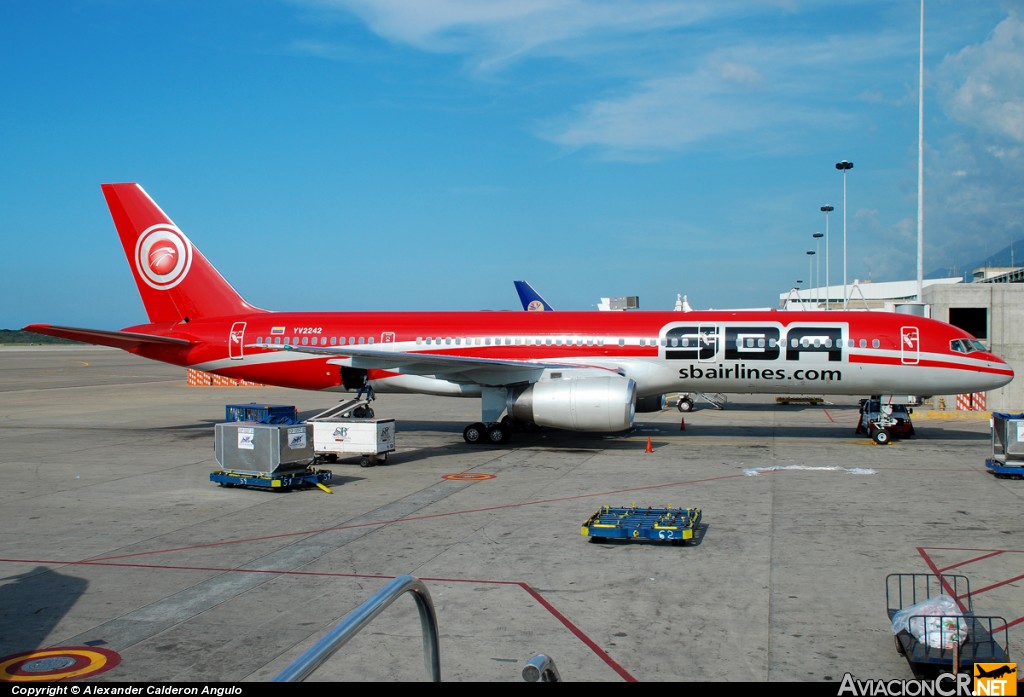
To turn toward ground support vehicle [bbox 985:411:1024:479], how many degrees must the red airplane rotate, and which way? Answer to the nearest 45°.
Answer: approximately 45° to its right

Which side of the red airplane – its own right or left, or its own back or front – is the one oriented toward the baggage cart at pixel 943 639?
right

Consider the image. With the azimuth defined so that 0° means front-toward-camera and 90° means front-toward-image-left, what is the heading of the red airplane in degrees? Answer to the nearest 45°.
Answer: approximately 270°

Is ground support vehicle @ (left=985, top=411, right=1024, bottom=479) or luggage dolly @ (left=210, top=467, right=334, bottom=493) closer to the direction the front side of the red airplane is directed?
the ground support vehicle

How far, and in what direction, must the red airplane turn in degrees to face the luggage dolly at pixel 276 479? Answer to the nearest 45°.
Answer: approximately 135° to its right

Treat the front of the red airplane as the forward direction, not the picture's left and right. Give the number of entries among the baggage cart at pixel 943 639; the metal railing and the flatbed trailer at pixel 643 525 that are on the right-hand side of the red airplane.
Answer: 3

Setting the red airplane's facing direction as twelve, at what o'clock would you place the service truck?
The service truck is roughly at 12 o'clock from the red airplane.

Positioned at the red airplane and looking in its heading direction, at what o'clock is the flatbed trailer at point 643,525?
The flatbed trailer is roughly at 3 o'clock from the red airplane.

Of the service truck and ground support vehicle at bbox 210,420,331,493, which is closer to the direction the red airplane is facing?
the service truck

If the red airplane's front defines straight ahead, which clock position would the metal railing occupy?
The metal railing is roughly at 3 o'clock from the red airplane.
